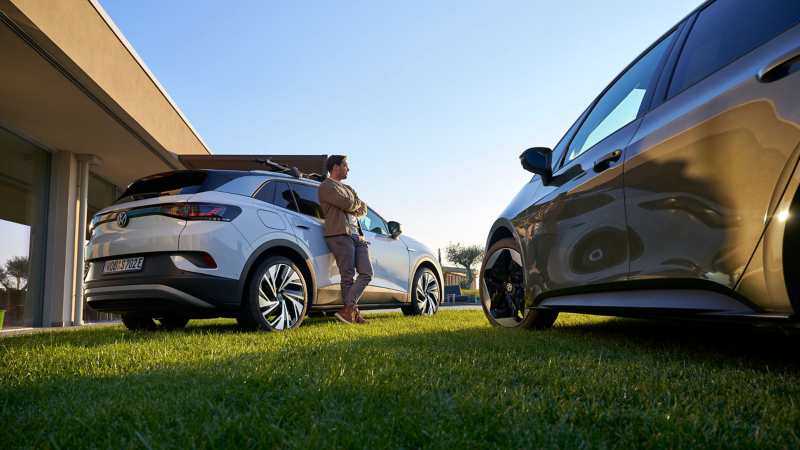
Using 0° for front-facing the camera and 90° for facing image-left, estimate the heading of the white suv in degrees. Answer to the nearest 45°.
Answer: approximately 225°
